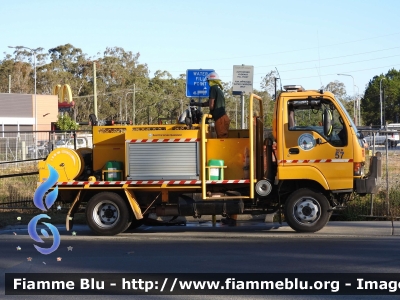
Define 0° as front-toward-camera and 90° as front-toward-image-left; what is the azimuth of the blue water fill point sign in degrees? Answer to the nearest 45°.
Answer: approximately 0°

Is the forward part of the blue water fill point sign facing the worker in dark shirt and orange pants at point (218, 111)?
yes

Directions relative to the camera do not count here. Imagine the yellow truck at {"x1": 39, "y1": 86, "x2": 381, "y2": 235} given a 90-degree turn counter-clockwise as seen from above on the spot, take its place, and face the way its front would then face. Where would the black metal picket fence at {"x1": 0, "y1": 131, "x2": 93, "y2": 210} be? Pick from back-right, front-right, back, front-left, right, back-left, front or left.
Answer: front-left

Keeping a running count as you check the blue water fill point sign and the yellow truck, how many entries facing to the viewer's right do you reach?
1

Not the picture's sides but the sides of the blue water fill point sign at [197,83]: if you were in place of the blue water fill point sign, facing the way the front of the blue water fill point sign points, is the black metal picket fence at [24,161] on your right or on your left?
on your right

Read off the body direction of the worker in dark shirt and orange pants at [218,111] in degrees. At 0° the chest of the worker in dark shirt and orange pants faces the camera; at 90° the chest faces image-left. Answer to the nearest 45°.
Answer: approximately 90°

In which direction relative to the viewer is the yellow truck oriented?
to the viewer's right

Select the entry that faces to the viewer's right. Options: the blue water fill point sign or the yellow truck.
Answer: the yellow truck

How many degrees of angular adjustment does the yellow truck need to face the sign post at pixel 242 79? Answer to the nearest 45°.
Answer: approximately 90° to its left
